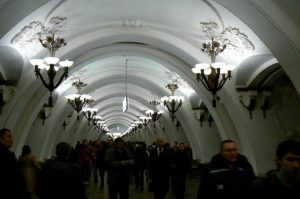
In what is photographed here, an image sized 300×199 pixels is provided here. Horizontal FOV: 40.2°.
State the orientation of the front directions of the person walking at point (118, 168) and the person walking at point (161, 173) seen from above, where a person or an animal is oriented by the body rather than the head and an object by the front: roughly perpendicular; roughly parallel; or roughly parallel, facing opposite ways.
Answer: roughly parallel

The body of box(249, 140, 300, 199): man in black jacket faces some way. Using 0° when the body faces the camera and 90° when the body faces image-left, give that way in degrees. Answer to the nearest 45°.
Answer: approximately 315°

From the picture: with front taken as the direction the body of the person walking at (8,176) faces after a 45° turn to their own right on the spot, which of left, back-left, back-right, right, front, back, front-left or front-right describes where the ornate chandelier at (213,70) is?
back-left

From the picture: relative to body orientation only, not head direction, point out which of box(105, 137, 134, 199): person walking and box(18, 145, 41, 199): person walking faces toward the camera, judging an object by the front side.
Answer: box(105, 137, 134, 199): person walking

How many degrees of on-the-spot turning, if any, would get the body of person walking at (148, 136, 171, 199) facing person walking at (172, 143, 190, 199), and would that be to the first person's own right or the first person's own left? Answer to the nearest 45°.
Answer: approximately 135° to the first person's own left
